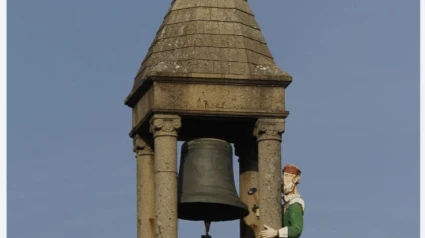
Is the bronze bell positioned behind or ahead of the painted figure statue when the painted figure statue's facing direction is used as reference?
ahead

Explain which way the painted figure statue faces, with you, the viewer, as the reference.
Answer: facing to the left of the viewer
